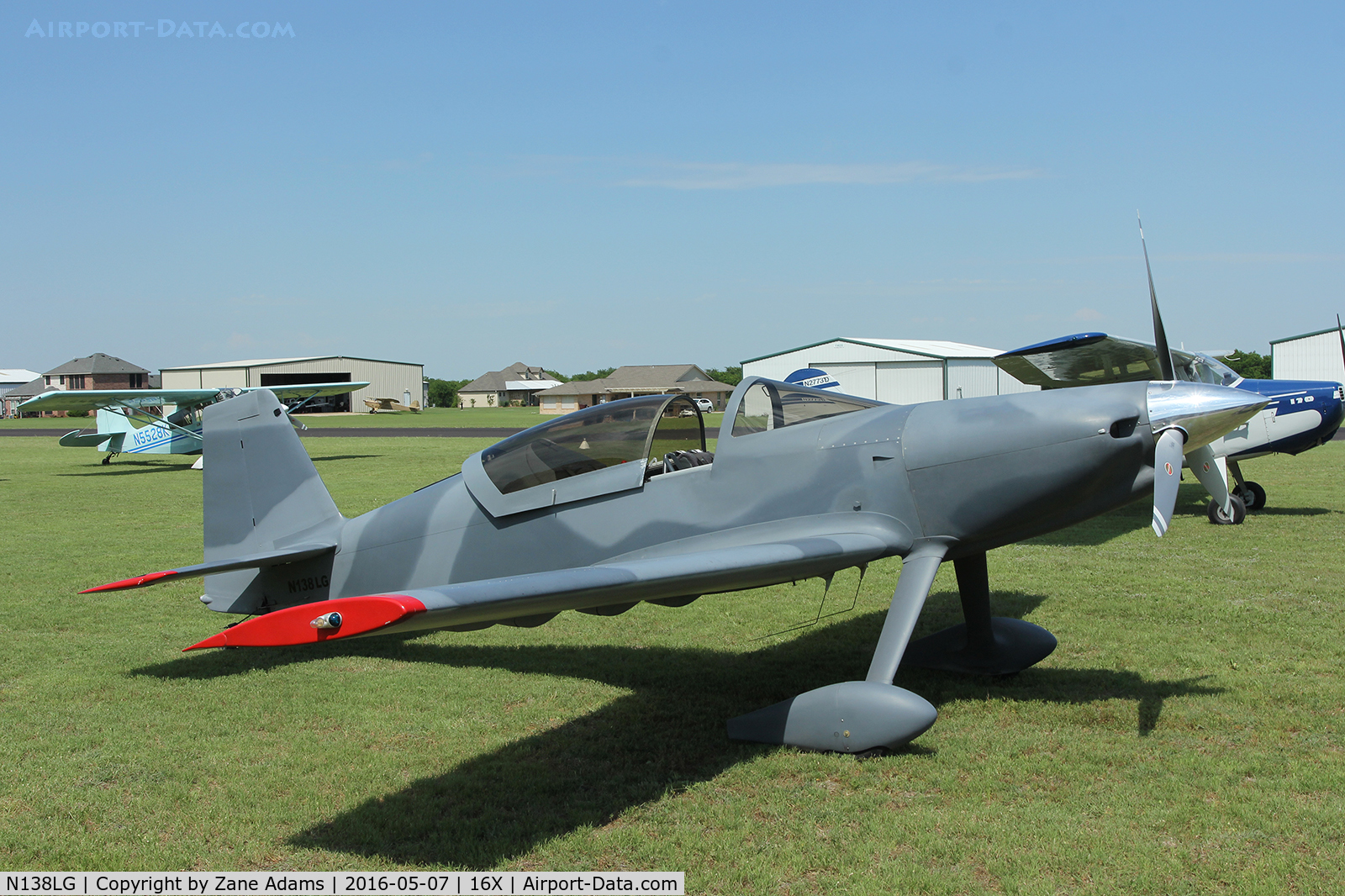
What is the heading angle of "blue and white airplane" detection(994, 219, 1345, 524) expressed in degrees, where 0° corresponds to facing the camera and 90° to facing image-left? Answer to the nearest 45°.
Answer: approximately 315°

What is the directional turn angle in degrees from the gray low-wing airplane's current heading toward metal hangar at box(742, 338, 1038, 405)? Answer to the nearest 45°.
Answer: approximately 135° to its left

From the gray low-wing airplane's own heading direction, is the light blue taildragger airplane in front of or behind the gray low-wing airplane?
behind

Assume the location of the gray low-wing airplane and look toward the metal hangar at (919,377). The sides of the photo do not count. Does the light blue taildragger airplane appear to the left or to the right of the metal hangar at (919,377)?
left

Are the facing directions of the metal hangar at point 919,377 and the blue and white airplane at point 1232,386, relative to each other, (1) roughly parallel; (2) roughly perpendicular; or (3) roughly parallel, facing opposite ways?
roughly perpendicular

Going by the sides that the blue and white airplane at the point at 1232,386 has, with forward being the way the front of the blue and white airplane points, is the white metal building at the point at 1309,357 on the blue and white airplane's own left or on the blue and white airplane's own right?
on the blue and white airplane's own left

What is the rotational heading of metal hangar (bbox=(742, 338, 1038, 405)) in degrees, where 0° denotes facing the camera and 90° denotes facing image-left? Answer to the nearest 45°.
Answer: approximately 45°

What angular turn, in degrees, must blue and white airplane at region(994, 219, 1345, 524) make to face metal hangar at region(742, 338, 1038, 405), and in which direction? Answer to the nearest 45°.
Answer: approximately 135° to its left
